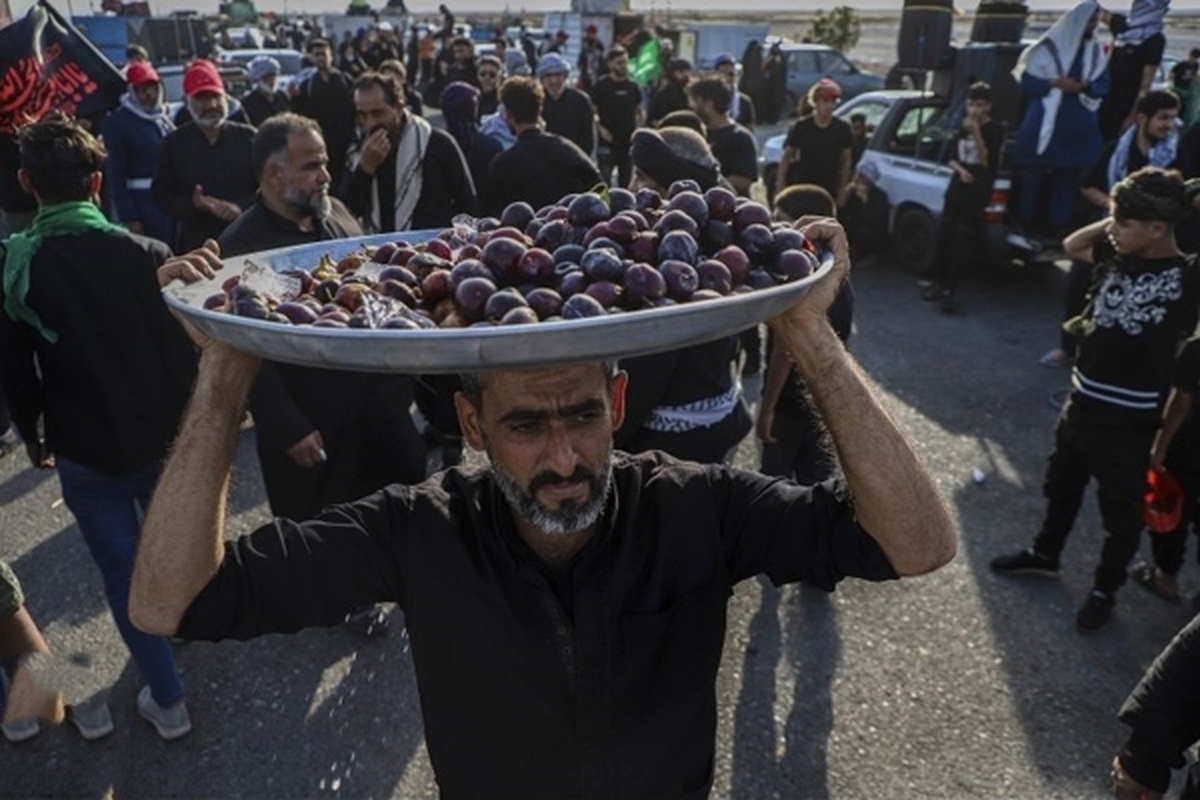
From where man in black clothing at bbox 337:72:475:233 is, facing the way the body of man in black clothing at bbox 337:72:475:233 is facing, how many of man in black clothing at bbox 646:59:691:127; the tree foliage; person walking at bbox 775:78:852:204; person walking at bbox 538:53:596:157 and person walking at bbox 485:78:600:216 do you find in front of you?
0

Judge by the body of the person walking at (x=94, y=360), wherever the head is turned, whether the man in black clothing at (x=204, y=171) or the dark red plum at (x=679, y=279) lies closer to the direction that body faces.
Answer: the man in black clothing

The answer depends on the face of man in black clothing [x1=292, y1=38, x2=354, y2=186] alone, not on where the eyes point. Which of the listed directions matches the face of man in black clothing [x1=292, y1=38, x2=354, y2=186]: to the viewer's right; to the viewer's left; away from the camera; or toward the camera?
toward the camera

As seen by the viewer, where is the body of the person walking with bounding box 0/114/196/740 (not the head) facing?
away from the camera

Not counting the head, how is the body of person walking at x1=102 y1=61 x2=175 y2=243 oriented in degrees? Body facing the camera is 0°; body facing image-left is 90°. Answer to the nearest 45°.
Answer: approximately 315°

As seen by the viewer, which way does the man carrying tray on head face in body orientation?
toward the camera

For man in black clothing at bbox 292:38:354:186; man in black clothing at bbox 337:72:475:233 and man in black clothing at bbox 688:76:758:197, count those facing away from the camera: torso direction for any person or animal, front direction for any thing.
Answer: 0

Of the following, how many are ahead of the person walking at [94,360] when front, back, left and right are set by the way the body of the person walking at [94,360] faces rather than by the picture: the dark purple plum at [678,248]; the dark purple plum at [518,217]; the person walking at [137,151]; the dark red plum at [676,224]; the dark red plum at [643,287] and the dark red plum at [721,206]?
1

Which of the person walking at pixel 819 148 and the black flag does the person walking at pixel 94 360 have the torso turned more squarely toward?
the black flag

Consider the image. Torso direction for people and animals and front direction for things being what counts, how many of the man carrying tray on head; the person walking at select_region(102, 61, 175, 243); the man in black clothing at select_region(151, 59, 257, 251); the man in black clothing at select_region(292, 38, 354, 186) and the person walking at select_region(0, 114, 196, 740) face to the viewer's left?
0

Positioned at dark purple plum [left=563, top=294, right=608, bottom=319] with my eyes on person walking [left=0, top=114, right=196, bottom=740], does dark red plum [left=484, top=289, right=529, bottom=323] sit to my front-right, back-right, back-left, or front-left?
front-left

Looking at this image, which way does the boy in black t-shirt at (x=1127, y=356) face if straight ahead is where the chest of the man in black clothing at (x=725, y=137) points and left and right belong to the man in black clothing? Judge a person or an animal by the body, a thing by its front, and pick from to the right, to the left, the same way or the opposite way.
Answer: the same way

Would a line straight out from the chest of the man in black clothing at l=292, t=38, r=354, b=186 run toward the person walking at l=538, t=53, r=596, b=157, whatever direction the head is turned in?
no

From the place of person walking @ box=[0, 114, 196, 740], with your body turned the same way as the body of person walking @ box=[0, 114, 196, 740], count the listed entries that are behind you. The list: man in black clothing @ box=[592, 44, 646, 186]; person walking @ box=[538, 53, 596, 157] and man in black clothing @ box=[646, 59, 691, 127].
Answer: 0

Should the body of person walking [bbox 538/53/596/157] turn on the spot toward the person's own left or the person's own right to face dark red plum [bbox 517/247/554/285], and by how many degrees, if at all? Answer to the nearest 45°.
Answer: approximately 45° to the person's own left

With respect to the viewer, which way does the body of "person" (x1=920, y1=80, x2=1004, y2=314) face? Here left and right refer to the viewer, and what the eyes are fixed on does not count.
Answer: facing the viewer and to the left of the viewer
